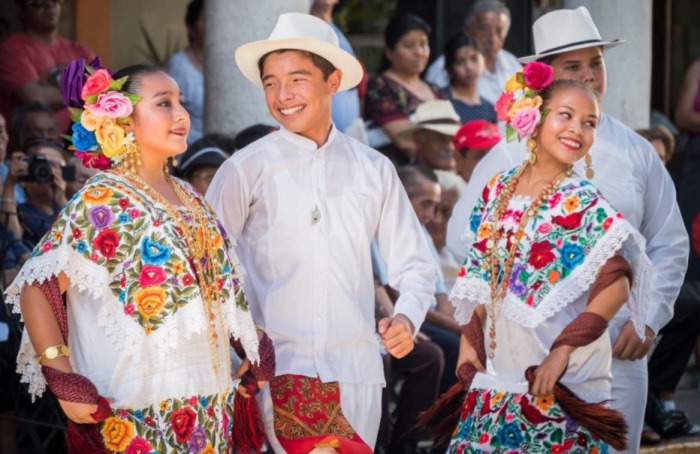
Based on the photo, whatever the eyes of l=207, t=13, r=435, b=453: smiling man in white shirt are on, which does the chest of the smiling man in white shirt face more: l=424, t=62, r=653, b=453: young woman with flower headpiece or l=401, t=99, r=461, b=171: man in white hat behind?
the young woman with flower headpiece

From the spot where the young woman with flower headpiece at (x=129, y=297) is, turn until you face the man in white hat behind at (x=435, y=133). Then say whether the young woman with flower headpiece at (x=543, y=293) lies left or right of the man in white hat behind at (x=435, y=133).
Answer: right

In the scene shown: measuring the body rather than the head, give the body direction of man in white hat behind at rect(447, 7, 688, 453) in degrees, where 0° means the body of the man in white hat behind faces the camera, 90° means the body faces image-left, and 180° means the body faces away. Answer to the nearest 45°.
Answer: approximately 0°

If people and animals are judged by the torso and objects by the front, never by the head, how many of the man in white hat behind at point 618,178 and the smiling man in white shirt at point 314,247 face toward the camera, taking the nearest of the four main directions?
2

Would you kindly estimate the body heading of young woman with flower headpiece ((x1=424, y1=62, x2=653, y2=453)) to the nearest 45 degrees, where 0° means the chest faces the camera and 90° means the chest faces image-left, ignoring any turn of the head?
approximately 45°

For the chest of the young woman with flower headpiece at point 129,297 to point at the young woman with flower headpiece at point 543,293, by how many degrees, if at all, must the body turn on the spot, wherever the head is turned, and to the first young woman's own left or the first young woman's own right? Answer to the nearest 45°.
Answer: approximately 45° to the first young woman's own left

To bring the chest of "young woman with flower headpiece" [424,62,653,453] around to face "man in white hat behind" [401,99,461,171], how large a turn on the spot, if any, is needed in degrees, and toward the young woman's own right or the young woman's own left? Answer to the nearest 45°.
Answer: approximately 135° to the young woman's own right

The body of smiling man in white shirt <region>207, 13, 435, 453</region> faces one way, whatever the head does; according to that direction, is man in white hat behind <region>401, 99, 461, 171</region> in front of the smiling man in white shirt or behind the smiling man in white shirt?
behind

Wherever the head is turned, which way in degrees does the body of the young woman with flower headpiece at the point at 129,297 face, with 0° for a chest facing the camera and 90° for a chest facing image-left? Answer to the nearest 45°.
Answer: approximately 315°

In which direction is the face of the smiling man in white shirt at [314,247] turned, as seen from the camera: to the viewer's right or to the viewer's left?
to the viewer's left
